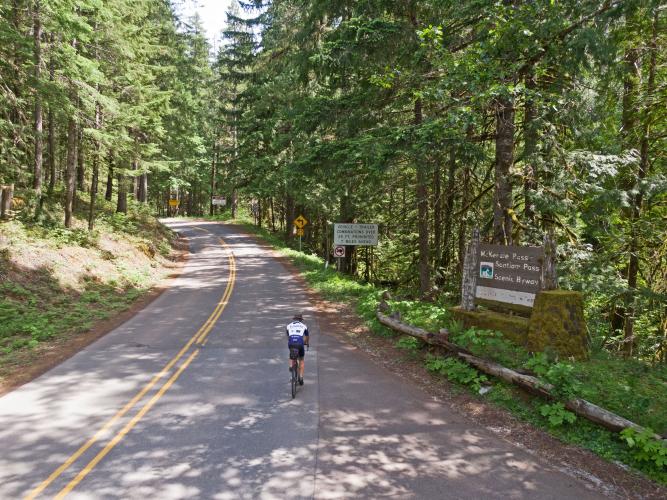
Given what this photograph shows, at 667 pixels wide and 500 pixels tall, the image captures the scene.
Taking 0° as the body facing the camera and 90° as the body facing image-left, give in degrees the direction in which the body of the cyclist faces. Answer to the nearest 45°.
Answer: approximately 180°

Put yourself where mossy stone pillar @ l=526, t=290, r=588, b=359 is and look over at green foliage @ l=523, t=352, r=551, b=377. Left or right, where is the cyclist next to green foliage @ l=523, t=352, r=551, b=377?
right

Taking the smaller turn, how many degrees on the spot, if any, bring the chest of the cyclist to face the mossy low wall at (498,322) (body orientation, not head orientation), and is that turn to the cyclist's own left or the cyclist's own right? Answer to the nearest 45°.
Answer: approximately 90° to the cyclist's own right

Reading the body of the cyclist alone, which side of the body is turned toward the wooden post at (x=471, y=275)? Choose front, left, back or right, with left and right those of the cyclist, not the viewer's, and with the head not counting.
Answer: right

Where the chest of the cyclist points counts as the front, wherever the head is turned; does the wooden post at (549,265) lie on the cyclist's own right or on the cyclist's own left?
on the cyclist's own right

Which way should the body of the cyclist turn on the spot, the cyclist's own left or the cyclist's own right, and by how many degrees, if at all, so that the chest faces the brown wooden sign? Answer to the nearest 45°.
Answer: approximately 90° to the cyclist's own right

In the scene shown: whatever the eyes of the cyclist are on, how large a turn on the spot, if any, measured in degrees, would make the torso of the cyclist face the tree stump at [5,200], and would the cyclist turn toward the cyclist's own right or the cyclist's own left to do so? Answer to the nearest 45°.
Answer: approximately 45° to the cyclist's own left

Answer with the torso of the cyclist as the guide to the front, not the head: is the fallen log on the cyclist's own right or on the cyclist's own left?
on the cyclist's own right

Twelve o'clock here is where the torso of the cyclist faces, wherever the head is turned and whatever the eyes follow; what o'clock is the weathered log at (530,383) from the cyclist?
The weathered log is roughly at 4 o'clock from the cyclist.
